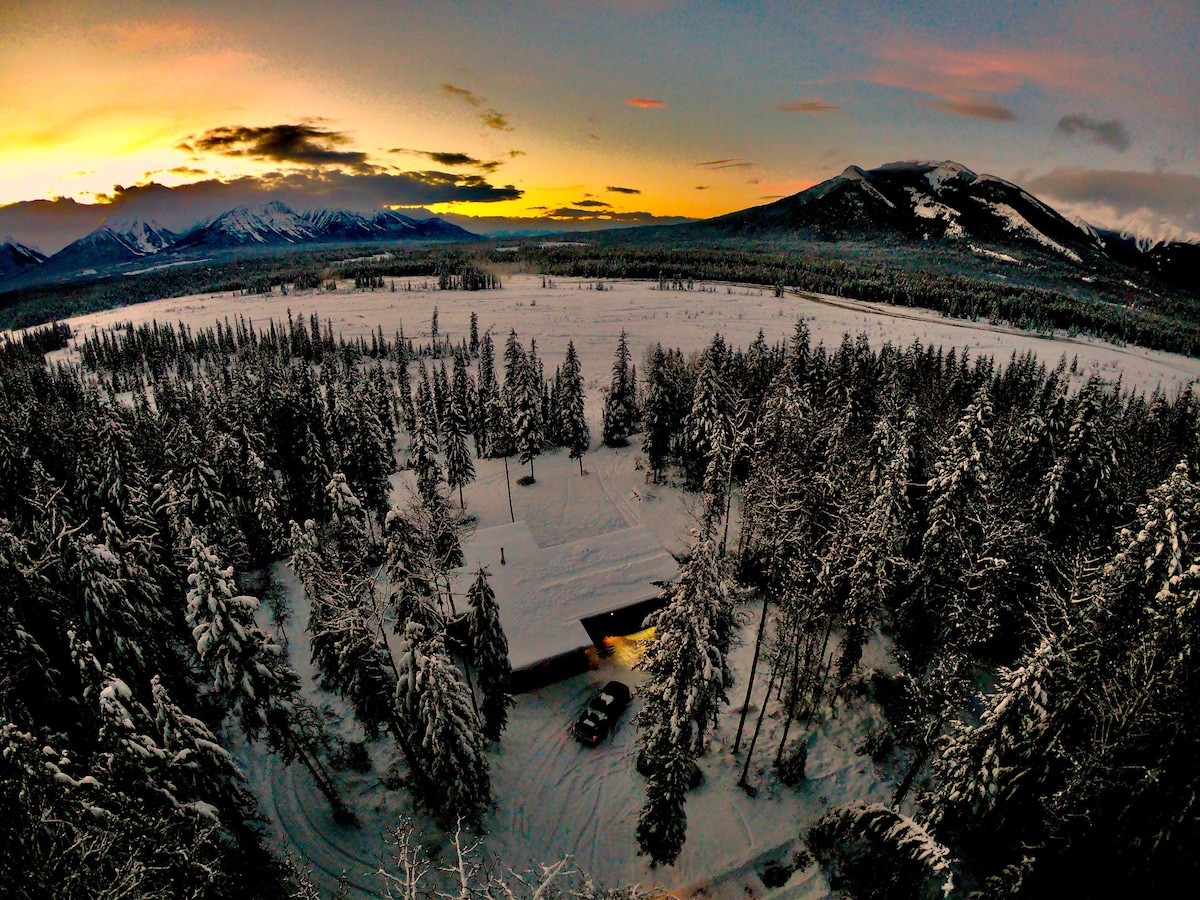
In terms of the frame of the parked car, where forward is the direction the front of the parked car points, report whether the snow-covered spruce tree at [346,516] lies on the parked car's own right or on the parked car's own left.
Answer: on the parked car's own left

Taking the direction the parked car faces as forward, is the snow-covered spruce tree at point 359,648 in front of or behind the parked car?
behind

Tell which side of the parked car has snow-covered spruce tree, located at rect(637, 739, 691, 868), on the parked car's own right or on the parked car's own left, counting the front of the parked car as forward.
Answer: on the parked car's own right

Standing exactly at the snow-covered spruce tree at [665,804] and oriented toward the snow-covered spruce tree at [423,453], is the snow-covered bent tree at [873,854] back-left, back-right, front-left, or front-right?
back-right

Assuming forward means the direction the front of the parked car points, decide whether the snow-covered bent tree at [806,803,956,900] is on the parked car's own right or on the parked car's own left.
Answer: on the parked car's own right

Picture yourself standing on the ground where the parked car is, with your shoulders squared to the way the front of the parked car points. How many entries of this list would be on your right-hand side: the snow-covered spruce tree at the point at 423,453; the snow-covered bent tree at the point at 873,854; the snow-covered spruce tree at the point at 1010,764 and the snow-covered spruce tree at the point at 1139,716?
3

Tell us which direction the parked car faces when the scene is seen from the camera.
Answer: facing away from the viewer and to the right of the viewer

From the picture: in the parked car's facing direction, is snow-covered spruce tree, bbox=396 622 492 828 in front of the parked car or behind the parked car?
behind
